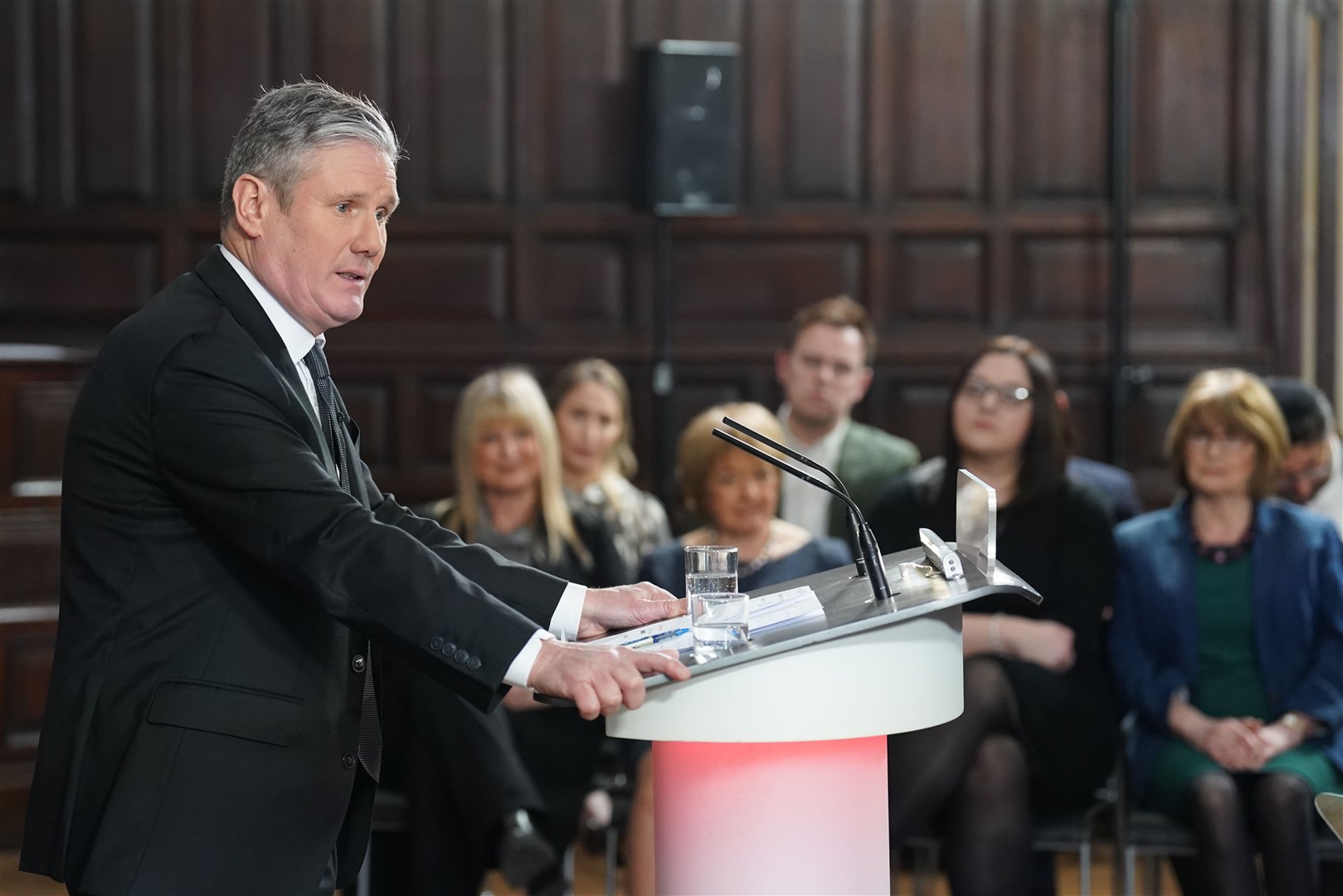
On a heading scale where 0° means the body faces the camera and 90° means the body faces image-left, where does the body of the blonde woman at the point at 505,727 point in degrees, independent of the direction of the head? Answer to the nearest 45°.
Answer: approximately 0°

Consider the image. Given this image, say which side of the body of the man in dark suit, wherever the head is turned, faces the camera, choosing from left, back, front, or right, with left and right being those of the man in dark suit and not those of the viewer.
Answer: right

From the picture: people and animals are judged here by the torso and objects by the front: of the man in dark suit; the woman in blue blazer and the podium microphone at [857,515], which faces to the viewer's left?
the podium microphone

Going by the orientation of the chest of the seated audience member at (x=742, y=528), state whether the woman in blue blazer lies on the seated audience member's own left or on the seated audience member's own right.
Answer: on the seated audience member's own left

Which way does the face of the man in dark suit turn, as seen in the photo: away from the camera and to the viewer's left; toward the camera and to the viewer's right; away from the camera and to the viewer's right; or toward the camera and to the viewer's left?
toward the camera and to the viewer's right

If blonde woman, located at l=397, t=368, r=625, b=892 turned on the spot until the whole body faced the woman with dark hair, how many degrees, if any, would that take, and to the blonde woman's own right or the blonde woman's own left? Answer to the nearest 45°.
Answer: approximately 90° to the blonde woman's own left
